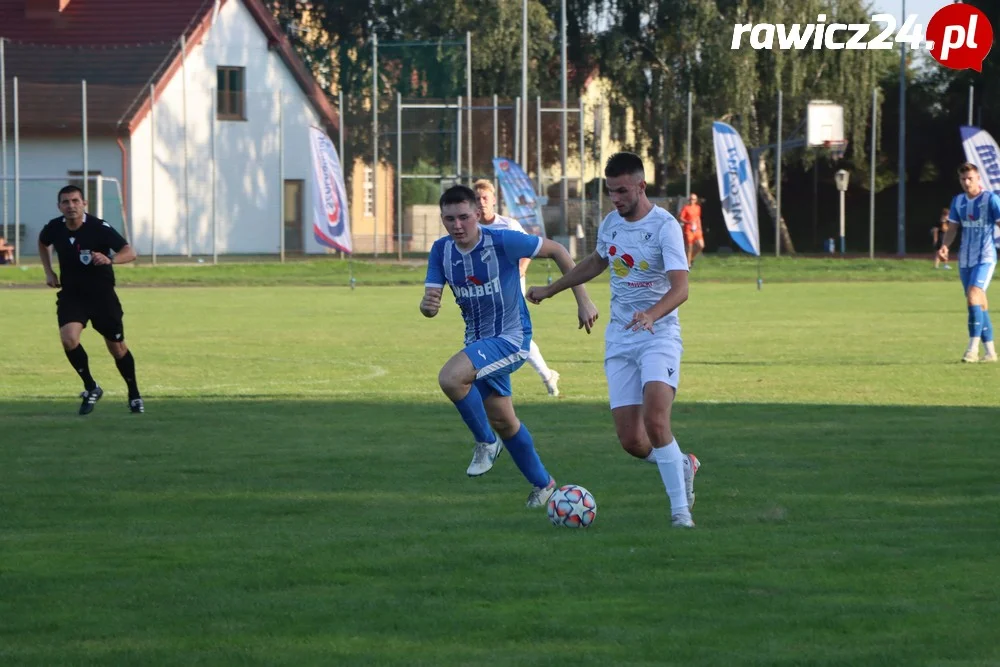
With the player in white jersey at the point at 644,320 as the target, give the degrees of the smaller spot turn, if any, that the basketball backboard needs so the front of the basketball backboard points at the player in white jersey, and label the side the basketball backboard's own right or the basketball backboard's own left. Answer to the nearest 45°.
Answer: approximately 45° to the basketball backboard's own right

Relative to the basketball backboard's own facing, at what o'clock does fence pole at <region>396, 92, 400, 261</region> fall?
The fence pole is roughly at 3 o'clock from the basketball backboard.

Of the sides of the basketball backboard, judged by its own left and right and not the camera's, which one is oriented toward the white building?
right

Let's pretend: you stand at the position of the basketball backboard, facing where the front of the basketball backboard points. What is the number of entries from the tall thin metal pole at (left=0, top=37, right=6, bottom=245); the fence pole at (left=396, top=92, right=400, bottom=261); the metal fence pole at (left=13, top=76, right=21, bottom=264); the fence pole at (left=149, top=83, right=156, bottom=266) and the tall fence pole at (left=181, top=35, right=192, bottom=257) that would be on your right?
5

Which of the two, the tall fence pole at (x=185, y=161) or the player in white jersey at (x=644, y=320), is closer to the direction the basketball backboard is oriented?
the player in white jersey

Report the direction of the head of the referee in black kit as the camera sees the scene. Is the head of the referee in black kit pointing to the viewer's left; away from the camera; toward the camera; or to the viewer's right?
toward the camera

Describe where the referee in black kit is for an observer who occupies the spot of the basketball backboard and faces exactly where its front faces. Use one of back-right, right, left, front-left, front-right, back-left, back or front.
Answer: front-right

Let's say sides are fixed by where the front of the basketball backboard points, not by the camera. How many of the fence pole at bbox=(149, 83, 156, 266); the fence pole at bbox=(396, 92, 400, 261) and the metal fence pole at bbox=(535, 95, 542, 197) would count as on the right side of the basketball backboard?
3

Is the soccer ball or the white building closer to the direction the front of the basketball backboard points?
the soccer ball

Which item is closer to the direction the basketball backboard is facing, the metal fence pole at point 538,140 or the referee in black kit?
the referee in black kit

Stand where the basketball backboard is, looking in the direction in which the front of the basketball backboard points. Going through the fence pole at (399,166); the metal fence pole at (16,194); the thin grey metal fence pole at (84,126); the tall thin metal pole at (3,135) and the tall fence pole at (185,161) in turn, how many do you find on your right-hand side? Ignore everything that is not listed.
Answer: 5

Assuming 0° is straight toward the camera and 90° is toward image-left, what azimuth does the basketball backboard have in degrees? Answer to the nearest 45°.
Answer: approximately 315°

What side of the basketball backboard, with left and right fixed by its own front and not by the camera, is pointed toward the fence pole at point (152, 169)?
right

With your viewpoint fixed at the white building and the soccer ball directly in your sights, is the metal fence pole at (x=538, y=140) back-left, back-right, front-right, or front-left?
front-left

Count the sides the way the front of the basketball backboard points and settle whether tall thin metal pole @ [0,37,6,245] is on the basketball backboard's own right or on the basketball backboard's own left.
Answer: on the basketball backboard's own right

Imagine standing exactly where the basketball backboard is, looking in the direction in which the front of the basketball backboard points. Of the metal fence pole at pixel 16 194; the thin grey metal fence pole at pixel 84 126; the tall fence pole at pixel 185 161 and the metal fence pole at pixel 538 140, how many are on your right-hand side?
4

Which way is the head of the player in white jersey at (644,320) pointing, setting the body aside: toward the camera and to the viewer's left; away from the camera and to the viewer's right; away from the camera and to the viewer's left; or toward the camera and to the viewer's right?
toward the camera and to the viewer's left

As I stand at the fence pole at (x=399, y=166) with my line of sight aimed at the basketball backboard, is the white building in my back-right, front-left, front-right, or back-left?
back-left
